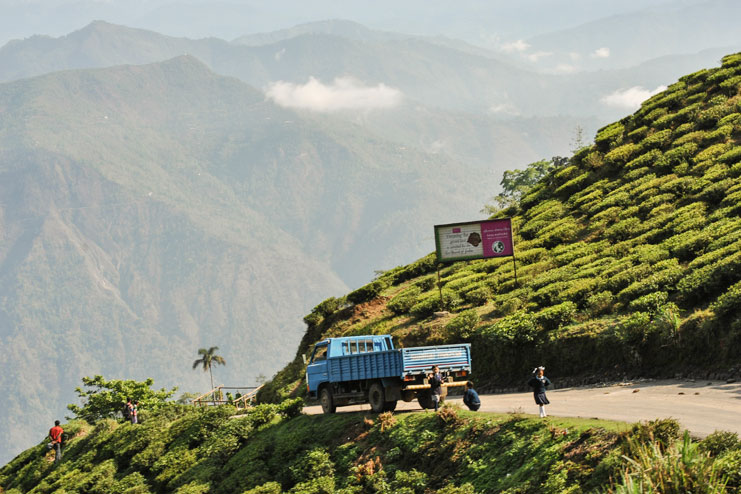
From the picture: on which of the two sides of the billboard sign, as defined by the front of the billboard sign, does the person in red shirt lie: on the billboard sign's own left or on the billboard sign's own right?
on the billboard sign's own right

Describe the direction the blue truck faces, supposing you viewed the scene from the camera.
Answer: facing away from the viewer and to the left of the viewer

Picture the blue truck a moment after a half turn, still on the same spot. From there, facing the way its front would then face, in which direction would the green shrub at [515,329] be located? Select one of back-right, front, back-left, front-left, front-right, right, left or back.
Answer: left

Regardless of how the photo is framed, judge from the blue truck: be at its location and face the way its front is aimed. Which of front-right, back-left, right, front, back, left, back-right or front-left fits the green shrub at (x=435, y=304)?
front-right

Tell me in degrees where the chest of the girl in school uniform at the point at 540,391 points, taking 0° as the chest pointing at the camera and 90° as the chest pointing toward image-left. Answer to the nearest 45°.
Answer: approximately 0°

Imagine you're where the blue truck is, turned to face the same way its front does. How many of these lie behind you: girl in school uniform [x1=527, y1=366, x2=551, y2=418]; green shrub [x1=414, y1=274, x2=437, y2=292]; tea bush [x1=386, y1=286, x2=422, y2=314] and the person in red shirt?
1

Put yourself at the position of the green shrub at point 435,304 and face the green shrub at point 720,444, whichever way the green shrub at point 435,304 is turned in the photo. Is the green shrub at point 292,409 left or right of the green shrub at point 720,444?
right

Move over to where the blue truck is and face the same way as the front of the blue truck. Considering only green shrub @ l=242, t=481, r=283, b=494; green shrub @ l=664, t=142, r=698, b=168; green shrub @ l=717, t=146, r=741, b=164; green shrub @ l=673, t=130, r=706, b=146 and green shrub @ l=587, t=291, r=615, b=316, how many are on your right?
4

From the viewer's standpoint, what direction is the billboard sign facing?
toward the camera

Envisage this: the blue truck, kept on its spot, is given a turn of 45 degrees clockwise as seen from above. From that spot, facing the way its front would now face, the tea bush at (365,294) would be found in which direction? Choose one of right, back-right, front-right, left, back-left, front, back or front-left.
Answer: front

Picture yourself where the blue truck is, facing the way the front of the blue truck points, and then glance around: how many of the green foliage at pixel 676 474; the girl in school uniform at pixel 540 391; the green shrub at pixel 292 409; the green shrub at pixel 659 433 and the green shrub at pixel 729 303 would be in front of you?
1

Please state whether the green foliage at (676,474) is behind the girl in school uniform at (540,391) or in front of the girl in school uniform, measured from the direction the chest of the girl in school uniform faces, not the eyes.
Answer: in front

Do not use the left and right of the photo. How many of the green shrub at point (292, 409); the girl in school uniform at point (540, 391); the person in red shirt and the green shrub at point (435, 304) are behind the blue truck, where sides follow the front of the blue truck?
1
